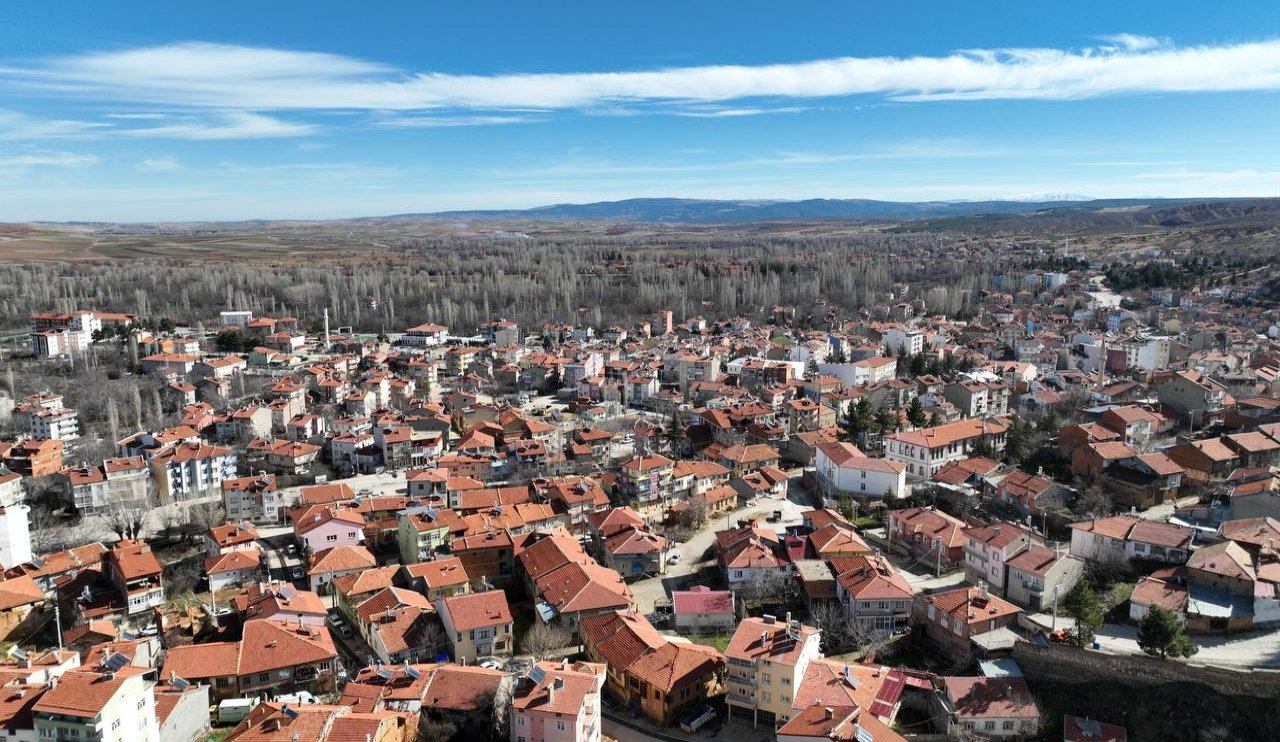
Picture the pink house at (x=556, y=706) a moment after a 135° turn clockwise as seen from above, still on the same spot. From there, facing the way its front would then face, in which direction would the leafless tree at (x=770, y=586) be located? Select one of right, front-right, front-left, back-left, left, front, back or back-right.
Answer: right

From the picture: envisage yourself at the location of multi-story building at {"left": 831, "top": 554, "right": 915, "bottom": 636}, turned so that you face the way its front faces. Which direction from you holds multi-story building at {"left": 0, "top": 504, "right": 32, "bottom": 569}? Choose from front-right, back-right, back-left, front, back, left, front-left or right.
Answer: right

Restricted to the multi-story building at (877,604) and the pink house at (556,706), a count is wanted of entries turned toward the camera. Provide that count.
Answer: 2

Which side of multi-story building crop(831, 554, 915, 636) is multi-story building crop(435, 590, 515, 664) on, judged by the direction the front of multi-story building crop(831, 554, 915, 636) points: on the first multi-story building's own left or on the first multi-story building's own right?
on the first multi-story building's own right

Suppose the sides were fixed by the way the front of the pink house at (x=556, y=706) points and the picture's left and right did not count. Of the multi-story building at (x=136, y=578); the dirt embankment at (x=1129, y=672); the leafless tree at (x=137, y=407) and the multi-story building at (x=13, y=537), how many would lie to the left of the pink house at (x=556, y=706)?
1

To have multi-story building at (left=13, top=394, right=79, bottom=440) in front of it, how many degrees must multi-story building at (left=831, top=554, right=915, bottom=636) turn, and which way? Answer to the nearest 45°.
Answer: approximately 90° to its right

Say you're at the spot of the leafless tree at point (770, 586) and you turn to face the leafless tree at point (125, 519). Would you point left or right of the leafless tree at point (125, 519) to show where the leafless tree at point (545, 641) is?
left

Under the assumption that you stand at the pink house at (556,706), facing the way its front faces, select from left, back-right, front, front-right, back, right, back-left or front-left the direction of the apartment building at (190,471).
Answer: back-right

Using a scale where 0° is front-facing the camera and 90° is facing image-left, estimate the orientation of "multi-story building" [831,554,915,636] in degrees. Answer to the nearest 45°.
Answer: approximately 0°

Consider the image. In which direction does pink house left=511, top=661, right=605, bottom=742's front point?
toward the camera

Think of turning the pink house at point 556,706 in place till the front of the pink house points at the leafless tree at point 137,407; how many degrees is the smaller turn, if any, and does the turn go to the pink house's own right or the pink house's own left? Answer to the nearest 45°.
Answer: approximately 135° to the pink house's own right

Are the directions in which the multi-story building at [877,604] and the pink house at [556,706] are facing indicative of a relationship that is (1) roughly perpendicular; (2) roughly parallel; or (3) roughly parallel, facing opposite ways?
roughly parallel

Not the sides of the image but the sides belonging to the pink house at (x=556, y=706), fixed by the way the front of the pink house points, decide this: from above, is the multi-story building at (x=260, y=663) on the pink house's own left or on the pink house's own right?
on the pink house's own right

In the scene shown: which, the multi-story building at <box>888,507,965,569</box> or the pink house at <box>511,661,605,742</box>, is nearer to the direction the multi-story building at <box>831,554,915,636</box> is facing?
the pink house

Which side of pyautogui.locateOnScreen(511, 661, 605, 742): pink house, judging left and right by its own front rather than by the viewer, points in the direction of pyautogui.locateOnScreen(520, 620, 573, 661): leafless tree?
back

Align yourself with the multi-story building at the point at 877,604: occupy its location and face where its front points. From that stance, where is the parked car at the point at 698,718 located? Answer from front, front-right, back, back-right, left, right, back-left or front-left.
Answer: front-right
